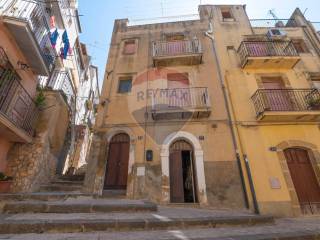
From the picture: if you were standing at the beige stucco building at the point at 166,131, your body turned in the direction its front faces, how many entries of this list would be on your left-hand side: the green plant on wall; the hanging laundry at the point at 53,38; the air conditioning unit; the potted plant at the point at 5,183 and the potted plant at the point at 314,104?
2

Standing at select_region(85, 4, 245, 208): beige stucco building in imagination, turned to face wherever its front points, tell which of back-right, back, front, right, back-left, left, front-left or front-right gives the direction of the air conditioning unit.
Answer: left

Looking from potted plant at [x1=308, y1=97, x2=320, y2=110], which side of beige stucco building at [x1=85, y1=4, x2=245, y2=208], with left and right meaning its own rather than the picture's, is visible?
left

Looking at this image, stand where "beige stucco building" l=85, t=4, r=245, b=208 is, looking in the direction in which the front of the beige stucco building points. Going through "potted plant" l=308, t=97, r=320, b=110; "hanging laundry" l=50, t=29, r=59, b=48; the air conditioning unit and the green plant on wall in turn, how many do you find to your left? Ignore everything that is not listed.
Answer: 2

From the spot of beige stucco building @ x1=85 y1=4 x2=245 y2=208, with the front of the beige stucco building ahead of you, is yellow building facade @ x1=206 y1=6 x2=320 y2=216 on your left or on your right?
on your left

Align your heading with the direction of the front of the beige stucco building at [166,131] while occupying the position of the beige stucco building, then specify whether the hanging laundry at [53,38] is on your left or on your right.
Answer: on your right

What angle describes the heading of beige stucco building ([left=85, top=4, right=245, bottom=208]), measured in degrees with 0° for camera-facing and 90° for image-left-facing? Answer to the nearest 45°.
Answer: approximately 0°

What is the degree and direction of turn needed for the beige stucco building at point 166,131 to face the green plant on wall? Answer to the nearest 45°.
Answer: approximately 90° to its right
